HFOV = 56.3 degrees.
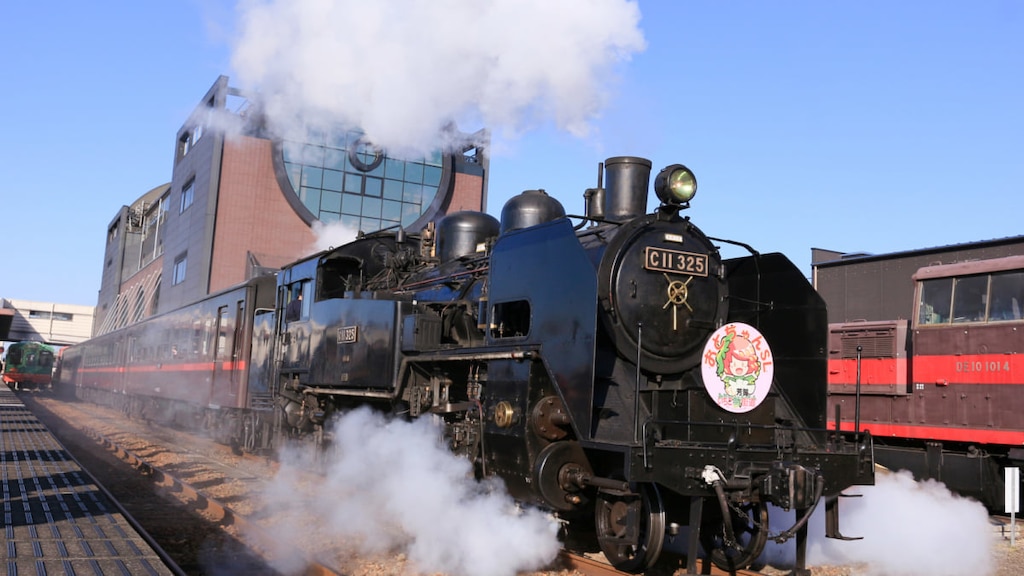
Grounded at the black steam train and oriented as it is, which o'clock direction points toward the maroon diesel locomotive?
The maroon diesel locomotive is roughly at 9 o'clock from the black steam train.

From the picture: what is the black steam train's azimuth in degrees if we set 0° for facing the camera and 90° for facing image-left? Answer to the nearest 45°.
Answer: approximately 315°

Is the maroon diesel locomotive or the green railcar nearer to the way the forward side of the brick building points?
the maroon diesel locomotive

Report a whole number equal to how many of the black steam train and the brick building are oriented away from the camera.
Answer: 0

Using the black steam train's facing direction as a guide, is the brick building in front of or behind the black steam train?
behind

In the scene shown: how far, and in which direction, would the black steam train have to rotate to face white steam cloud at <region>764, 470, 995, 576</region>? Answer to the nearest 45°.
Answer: approximately 45° to its left

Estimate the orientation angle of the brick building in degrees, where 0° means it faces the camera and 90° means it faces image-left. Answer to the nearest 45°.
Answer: approximately 315°
